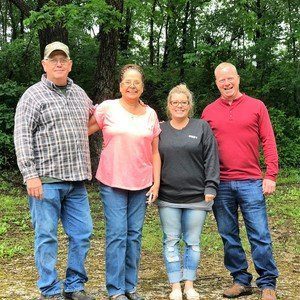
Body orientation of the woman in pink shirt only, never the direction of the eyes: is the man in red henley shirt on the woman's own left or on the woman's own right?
on the woman's own left

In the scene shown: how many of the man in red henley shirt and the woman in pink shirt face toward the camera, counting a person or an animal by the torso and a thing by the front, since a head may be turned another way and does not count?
2

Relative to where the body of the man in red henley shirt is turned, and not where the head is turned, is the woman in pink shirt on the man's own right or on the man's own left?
on the man's own right

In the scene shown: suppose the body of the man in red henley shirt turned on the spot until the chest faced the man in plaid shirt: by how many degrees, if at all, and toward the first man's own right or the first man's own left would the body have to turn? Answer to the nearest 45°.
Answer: approximately 90° to the first man's own right

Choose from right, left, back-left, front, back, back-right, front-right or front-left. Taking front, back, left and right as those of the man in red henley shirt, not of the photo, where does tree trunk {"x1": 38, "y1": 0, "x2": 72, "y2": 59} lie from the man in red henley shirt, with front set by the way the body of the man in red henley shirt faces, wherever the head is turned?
back-right

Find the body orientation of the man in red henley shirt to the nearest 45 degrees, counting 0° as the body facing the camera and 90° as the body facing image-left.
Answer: approximately 0°

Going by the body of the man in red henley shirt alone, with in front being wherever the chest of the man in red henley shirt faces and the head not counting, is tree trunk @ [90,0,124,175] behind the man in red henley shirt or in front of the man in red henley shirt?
behind

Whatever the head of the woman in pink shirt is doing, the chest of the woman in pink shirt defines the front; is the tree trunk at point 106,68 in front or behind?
behind

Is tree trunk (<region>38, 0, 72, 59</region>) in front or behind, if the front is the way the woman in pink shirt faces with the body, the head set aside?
behind

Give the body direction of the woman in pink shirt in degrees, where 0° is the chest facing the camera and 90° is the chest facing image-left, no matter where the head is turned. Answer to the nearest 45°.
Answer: approximately 0°

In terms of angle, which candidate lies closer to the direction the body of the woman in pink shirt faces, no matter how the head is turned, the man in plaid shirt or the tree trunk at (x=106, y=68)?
the man in plaid shirt
